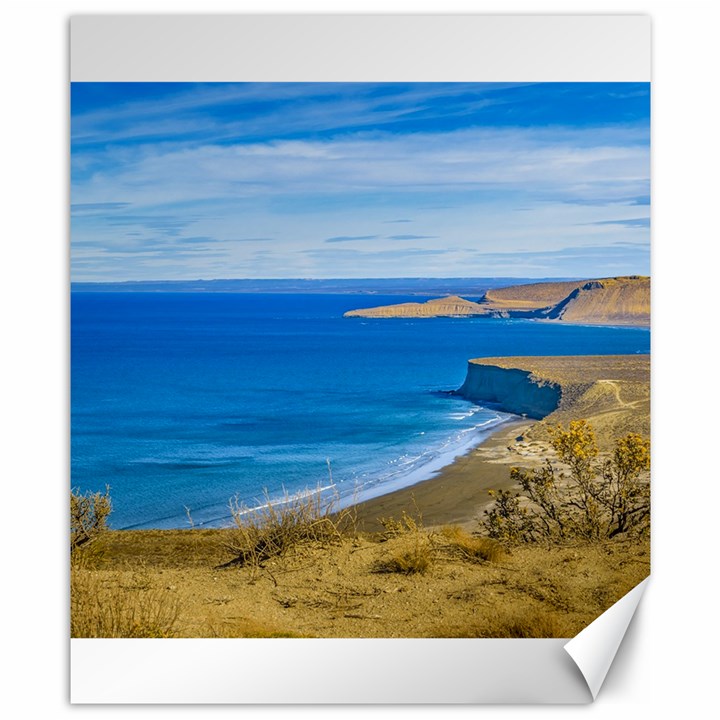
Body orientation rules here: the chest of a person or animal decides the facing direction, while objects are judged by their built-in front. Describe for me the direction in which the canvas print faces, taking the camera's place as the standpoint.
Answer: facing the viewer
